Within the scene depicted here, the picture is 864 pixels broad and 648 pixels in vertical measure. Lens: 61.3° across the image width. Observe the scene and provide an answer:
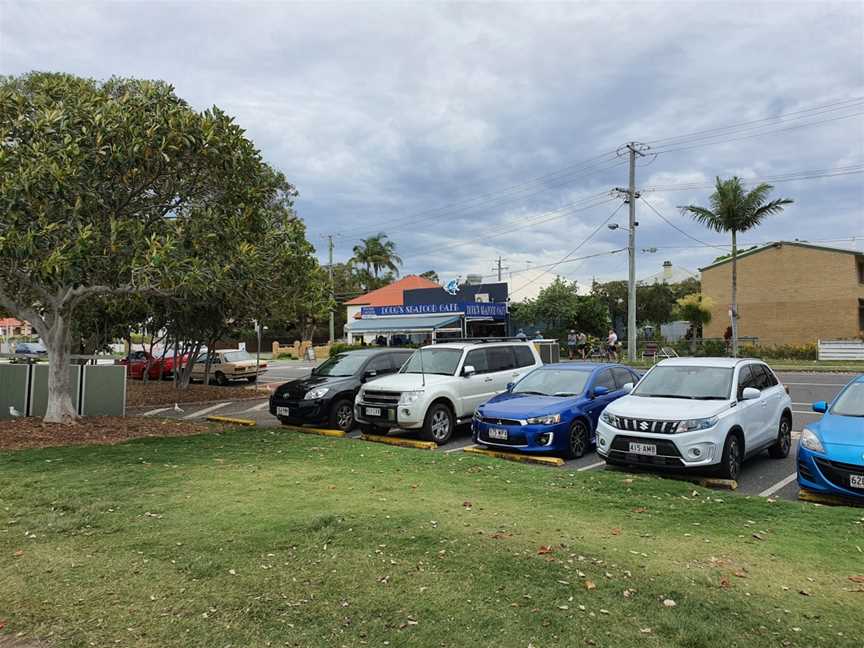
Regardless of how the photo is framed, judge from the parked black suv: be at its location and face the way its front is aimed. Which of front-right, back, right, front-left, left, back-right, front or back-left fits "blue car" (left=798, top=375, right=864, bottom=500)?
left

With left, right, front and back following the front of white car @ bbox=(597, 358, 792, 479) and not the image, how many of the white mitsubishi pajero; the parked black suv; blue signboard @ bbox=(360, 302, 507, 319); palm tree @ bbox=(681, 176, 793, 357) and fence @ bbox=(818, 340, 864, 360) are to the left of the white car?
0

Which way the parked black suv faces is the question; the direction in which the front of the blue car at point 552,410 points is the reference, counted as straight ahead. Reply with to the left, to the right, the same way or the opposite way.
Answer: the same way

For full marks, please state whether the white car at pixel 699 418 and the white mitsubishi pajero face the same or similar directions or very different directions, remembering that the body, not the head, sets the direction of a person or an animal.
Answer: same or similar directions

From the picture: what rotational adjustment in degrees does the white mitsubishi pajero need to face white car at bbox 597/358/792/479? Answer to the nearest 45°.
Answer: approximately 90° to its left

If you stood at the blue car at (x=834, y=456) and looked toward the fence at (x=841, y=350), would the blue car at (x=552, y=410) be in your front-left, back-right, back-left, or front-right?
front-left

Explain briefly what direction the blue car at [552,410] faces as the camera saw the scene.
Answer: facing the viewer and to the left of the viewer

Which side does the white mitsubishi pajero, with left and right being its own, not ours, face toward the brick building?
back

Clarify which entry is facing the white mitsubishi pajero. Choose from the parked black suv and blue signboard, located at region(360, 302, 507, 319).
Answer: the blue signboard

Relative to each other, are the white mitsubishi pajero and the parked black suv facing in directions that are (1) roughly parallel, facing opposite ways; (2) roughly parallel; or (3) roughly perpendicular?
roughly parallel

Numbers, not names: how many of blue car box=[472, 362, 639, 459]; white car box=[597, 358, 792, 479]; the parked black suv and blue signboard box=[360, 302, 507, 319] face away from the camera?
0

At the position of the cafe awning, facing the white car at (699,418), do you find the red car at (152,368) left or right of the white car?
right

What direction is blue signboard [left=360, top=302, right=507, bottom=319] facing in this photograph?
toward the camera

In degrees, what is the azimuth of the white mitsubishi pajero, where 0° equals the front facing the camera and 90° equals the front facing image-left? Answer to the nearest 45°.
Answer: approximately 45°

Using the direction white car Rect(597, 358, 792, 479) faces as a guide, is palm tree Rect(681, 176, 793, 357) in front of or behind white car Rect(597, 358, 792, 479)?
behind

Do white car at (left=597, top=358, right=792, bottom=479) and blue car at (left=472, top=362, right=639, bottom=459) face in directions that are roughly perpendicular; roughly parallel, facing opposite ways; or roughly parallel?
roughly parallel

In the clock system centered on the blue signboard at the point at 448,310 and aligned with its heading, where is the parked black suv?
The parked black suv is roughly at 12 o'clock from the blue signboard.

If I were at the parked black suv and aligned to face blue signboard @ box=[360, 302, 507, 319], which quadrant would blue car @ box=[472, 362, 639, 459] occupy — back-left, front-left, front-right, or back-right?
back-right
